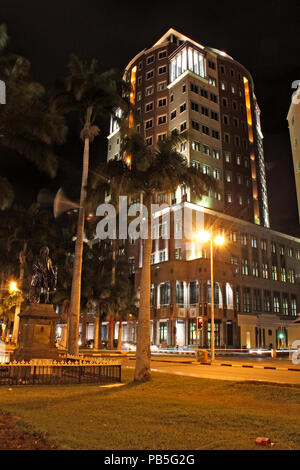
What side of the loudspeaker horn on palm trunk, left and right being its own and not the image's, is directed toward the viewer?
left

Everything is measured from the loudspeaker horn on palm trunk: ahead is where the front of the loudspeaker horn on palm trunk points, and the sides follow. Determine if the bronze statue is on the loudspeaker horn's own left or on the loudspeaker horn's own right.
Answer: on the loudspeaker horn's own left

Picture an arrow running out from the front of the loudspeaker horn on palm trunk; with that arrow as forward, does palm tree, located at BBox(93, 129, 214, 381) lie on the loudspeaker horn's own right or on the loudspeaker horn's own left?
on the loudspeaker horn's own left
